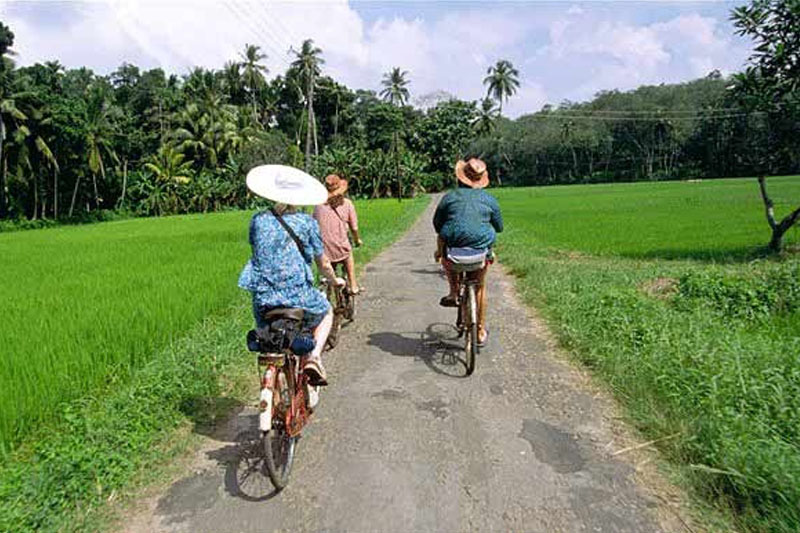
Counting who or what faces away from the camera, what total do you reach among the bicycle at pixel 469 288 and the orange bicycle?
2

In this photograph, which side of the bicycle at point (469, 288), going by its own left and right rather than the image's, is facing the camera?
back

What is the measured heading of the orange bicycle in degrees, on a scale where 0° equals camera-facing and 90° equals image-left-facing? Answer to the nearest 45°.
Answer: approximately 180°

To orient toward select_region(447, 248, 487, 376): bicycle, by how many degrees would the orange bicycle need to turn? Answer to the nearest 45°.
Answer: approximately 45° to its right

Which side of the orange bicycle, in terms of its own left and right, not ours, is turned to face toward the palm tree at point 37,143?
front

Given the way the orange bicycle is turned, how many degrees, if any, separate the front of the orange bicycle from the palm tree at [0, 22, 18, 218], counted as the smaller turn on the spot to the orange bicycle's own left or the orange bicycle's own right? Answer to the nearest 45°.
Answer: approximately 45° to the orange bicycle's own left

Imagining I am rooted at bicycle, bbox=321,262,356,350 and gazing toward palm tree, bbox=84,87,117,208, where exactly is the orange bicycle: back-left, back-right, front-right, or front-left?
back-left

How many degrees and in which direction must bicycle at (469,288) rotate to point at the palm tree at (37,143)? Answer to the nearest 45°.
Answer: approximately 45° to its left

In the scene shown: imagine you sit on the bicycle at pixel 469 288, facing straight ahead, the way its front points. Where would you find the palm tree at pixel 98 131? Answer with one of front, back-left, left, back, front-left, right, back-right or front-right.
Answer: front-left

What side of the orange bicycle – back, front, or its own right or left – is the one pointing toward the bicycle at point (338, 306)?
front
